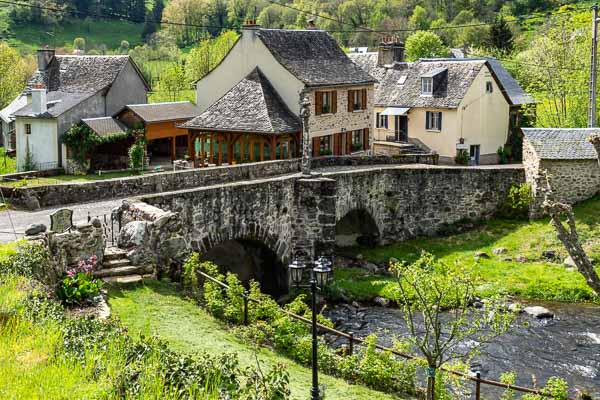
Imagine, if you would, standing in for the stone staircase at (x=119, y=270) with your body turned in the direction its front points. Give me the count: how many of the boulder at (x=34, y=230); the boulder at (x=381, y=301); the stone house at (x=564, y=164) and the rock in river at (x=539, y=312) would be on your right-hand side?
1

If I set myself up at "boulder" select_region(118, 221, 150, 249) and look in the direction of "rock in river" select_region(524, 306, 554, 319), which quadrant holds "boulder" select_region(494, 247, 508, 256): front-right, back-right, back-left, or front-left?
front-left

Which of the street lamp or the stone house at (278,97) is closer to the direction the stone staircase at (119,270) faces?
the street lamp

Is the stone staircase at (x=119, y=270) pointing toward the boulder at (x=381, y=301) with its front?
no

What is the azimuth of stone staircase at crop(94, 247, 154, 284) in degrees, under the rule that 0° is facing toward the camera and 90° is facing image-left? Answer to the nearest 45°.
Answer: approximately 0°

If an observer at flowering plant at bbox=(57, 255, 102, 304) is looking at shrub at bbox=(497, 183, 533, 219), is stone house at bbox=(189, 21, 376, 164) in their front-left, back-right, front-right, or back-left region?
front-left

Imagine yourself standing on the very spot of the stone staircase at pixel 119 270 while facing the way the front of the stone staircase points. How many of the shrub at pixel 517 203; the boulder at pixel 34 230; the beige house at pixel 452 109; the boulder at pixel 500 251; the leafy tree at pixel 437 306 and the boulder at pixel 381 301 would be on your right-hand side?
1

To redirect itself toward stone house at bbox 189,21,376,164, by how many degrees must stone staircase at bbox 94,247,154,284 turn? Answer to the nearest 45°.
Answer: approximately 180°

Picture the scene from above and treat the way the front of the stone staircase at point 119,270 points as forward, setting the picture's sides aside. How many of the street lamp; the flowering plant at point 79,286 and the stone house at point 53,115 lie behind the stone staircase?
1

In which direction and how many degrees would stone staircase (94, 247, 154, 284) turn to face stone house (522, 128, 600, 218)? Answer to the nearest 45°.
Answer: approximately 135° to its left

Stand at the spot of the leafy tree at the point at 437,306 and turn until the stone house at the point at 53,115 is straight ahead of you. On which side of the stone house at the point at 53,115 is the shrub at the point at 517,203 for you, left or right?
right

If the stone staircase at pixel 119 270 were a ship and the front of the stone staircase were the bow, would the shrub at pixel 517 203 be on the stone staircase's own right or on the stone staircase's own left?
on the stone staircase's own left

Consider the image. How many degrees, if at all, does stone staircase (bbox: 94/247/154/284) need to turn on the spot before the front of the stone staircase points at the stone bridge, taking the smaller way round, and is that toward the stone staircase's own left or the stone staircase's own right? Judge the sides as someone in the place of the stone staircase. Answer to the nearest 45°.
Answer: approximately 135° to the stone staircase's own left

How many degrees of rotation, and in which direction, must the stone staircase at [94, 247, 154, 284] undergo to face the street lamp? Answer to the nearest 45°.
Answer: approximately 45° to its left

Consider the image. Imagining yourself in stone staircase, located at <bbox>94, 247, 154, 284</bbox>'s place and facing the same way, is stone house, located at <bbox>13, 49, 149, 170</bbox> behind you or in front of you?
behind
